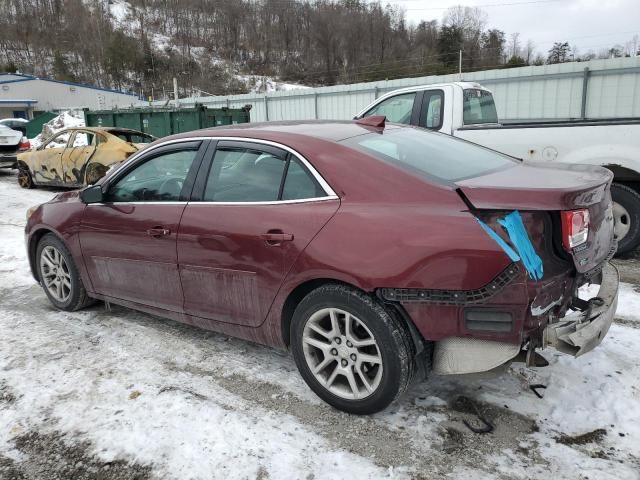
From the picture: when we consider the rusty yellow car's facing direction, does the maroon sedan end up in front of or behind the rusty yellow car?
behind

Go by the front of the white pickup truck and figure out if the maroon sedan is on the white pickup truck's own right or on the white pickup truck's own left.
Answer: on the white pickup truck's own left

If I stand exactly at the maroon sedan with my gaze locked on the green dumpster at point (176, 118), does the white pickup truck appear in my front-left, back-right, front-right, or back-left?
front-right

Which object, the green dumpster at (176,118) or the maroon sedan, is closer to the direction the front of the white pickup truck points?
the green dumpster

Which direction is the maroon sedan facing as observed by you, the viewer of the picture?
facing away from the viewer and to the left of the viewer

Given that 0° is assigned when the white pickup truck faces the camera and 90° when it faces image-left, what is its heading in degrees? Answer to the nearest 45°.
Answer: approximately 135°

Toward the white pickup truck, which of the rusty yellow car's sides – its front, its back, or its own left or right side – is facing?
back

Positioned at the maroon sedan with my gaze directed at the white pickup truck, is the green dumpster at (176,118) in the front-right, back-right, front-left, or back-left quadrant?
front-left

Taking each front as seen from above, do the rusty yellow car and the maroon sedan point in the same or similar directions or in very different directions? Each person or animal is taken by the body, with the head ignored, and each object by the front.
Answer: same or similar directions

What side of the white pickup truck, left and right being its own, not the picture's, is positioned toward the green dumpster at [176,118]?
front

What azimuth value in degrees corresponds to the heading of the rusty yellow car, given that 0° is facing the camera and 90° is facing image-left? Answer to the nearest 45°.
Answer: approximately 135°

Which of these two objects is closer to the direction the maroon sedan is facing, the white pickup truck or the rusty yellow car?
the rusty yellow car

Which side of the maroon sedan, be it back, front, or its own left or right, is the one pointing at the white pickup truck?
right

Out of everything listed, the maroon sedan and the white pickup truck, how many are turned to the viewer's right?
0
